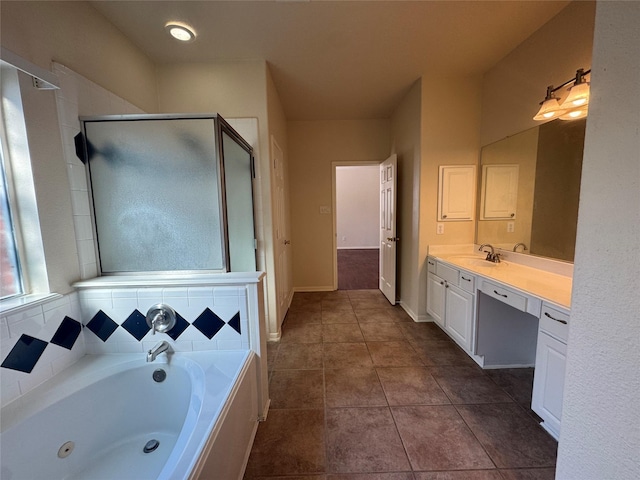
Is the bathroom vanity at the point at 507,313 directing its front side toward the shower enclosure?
yes

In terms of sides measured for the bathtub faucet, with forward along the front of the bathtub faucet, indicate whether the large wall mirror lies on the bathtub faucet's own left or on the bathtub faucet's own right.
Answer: on the bathtub faucet's own left

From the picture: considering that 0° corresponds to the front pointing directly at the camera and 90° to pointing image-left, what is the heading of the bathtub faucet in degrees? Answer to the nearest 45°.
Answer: approximately 45°

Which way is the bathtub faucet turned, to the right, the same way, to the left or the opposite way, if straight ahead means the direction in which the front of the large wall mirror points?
to the left
